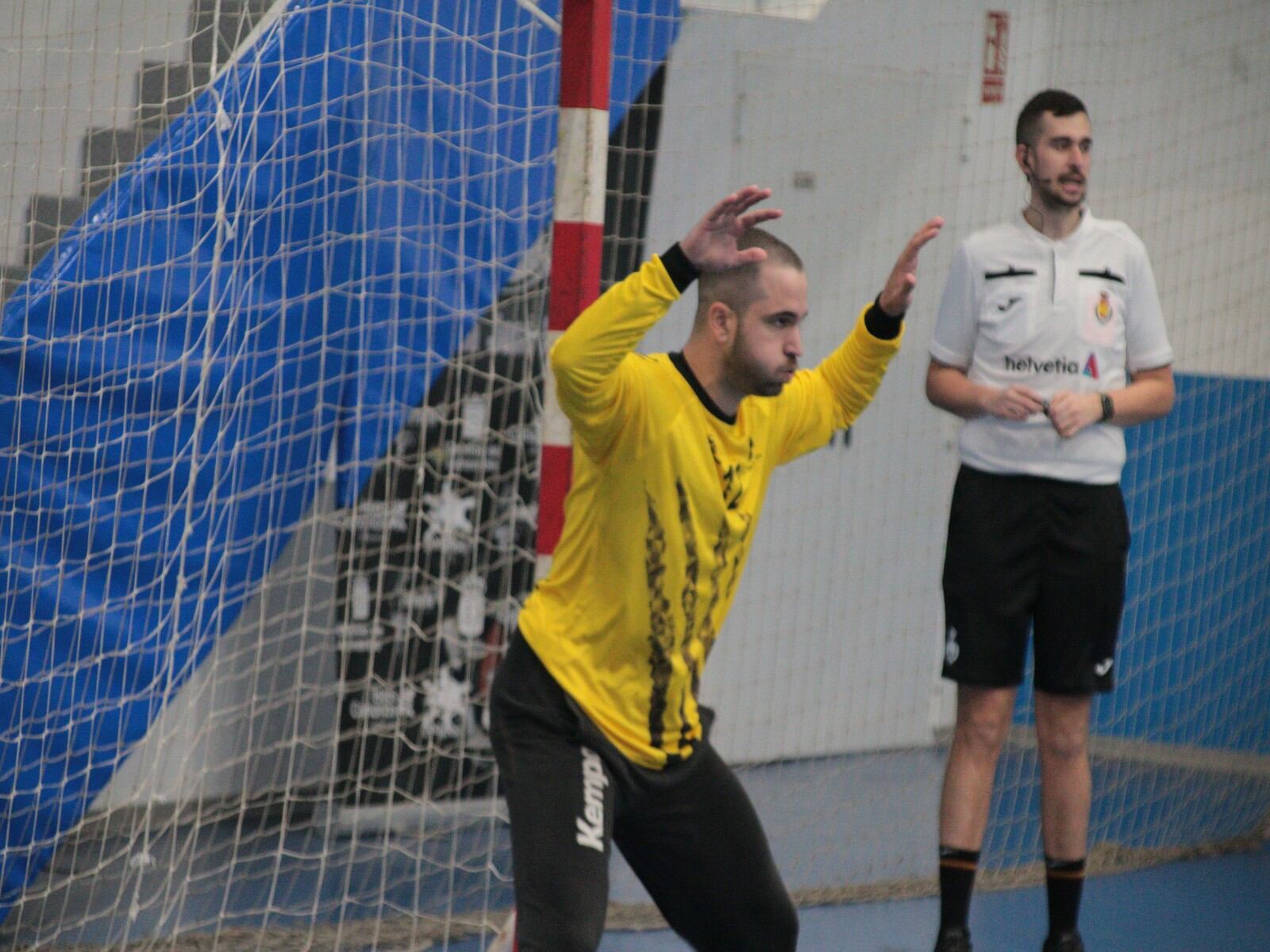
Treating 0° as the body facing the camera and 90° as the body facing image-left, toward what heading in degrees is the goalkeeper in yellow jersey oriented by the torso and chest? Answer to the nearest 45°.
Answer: approximately 315°

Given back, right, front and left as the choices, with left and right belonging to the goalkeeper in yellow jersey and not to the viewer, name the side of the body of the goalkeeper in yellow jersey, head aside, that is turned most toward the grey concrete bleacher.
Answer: back

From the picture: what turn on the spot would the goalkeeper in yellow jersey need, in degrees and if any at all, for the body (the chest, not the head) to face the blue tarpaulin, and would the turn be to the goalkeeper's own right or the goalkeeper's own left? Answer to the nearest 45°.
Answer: approximately 180°

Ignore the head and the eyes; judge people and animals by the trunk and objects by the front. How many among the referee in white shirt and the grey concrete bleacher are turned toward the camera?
1

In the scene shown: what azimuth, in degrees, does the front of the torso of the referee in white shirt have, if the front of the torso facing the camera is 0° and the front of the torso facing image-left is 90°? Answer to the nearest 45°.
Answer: approximately 0°

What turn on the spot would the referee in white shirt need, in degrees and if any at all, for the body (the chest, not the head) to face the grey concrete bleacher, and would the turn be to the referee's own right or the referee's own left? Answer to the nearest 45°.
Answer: approximately 90° to the referee's own right

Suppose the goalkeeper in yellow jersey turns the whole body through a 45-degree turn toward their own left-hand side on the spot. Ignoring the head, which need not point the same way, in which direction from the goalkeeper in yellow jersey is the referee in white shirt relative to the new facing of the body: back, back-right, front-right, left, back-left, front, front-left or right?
front-left

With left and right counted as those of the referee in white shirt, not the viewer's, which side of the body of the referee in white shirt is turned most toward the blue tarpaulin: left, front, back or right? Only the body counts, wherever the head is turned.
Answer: right
